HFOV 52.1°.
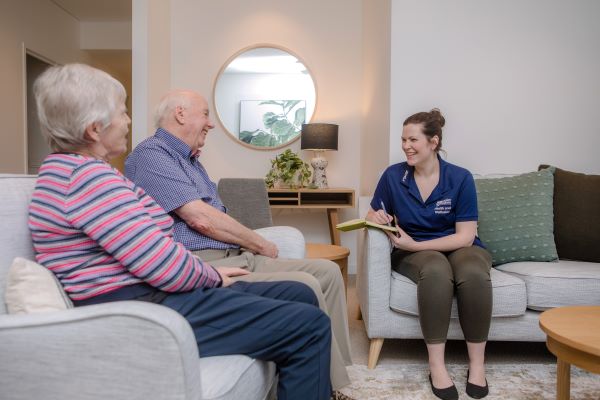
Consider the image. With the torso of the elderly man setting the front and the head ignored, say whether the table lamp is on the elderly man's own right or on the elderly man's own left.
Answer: on the elderly man's own left

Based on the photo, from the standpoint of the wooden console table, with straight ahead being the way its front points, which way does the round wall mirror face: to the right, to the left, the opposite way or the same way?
the same way

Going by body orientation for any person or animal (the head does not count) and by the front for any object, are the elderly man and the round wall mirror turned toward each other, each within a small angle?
no

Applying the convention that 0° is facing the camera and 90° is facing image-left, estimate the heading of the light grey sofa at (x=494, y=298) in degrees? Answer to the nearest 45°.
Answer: approximately 0°

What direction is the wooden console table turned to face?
toward the camera

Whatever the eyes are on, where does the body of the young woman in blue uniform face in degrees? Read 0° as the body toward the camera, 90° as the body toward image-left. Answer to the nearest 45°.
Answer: approximately 0°

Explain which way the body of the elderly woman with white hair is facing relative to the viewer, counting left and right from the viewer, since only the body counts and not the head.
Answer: facing to the right of the viewer

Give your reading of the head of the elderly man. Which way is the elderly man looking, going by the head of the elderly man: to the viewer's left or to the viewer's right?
to the viewer's right

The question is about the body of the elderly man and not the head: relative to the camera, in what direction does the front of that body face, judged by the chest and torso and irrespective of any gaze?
to the viewer's right

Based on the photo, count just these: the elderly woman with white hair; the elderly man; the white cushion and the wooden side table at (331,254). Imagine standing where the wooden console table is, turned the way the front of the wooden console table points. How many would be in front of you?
4

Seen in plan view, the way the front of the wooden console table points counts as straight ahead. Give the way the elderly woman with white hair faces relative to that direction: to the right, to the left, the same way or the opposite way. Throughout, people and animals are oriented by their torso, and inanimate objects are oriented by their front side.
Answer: to the left

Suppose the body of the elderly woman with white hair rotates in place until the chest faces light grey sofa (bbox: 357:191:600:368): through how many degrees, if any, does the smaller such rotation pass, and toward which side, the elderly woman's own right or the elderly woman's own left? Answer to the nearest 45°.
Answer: approximately 45° to the elderly woman's own left

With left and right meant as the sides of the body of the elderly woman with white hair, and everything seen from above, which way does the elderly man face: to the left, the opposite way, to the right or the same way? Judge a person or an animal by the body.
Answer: the same way

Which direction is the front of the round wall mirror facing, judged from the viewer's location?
facing the viewer

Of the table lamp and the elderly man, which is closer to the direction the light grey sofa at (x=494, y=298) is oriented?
the elderly man

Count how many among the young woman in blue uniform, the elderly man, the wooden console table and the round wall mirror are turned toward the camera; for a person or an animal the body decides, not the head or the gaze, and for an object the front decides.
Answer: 3

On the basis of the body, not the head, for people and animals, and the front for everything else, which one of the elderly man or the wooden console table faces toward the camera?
the wooden console table
